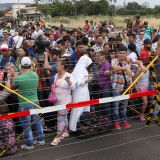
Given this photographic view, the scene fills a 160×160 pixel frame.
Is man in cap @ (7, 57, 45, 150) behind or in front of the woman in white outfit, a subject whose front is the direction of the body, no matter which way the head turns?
behind

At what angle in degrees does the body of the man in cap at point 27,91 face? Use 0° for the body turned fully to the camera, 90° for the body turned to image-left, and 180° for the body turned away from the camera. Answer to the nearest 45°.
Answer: approximately 135°
